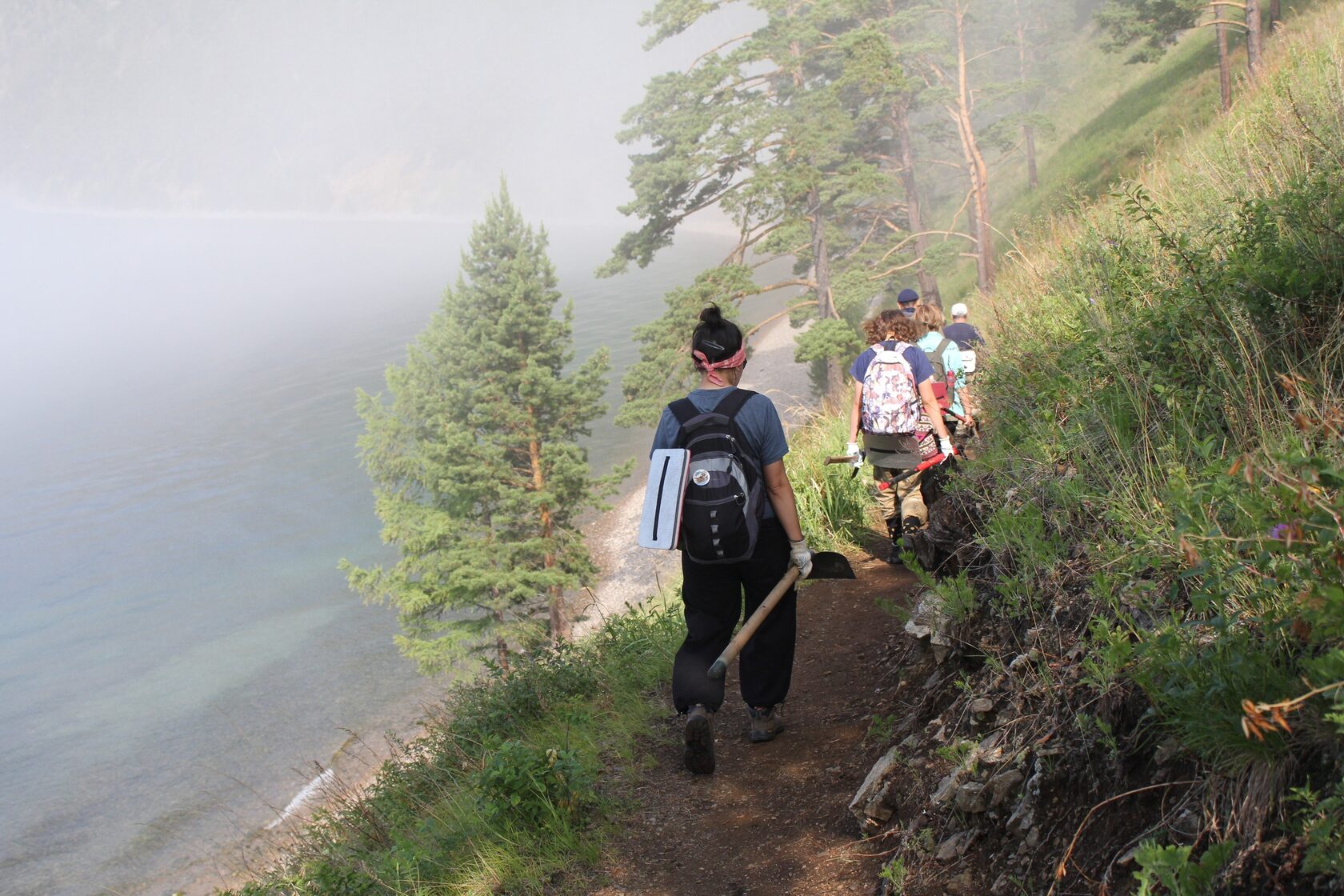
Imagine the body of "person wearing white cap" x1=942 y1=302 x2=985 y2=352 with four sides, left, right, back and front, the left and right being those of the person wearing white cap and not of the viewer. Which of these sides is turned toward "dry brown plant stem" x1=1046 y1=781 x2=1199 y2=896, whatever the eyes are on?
back

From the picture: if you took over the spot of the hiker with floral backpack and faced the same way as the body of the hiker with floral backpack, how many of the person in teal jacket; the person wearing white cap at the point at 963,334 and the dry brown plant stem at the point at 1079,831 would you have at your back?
1

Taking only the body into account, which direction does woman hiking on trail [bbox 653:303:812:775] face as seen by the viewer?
away from the camera

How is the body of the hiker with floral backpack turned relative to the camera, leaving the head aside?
away from the camera

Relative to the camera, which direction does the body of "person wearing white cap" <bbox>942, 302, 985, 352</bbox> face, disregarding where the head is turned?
away from the camera

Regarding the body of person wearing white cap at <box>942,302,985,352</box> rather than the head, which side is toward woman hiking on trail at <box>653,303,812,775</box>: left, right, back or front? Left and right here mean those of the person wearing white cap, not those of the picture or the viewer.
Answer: back

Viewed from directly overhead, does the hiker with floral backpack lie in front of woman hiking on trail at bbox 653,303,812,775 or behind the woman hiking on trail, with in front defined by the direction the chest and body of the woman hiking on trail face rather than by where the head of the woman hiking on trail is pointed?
in front

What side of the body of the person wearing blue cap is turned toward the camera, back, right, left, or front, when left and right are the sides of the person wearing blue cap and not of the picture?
back

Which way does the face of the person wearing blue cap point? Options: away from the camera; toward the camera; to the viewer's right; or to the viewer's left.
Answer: away from the camera
